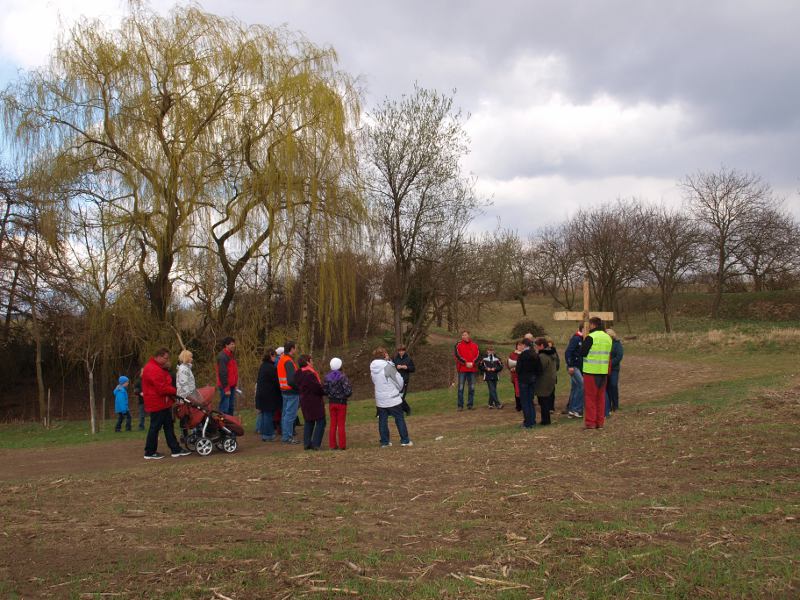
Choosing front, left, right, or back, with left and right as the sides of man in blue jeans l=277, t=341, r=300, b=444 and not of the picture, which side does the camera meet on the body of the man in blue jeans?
right

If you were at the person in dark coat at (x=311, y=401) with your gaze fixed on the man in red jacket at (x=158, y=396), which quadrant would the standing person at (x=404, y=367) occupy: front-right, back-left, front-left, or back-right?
back-right

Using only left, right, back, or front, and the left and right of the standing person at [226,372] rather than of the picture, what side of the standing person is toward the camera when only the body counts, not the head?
right

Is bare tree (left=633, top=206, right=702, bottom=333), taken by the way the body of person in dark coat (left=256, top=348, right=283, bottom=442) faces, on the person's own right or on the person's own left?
on the person's own left

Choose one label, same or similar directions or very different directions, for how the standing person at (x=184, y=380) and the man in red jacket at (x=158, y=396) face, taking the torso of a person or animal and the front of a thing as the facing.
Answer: same or similar directions

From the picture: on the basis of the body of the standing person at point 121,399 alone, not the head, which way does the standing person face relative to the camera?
to the viewer's right

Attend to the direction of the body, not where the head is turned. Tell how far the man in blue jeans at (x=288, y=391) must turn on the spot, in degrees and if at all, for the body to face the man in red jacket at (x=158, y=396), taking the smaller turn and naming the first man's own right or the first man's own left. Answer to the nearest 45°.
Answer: approximately 135° to the first man's own right

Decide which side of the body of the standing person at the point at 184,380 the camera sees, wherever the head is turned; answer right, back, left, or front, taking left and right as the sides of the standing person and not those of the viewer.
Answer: right

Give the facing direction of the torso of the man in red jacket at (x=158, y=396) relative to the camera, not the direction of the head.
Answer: to the viewer's right

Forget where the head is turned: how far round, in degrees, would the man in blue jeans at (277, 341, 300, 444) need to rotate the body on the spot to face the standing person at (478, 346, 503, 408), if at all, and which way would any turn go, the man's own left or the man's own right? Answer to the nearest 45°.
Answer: approximately 45° to the man's own left

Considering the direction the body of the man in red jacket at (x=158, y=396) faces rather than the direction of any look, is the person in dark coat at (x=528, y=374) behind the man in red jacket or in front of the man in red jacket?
in front
